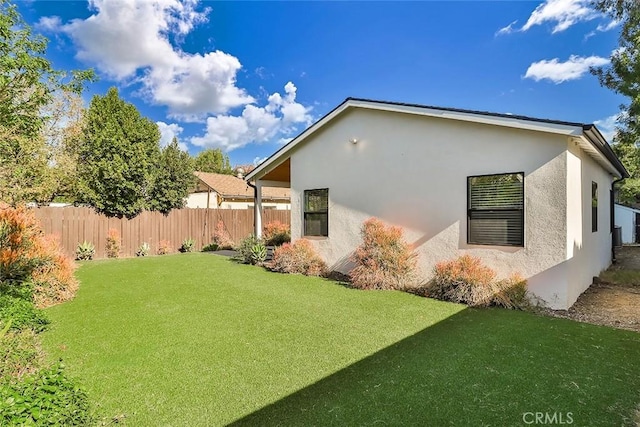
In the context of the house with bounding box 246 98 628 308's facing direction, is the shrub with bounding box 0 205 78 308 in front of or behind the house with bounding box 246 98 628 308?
in front

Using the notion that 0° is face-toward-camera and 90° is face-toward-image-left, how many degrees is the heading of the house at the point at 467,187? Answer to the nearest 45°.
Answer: approximately 90°
